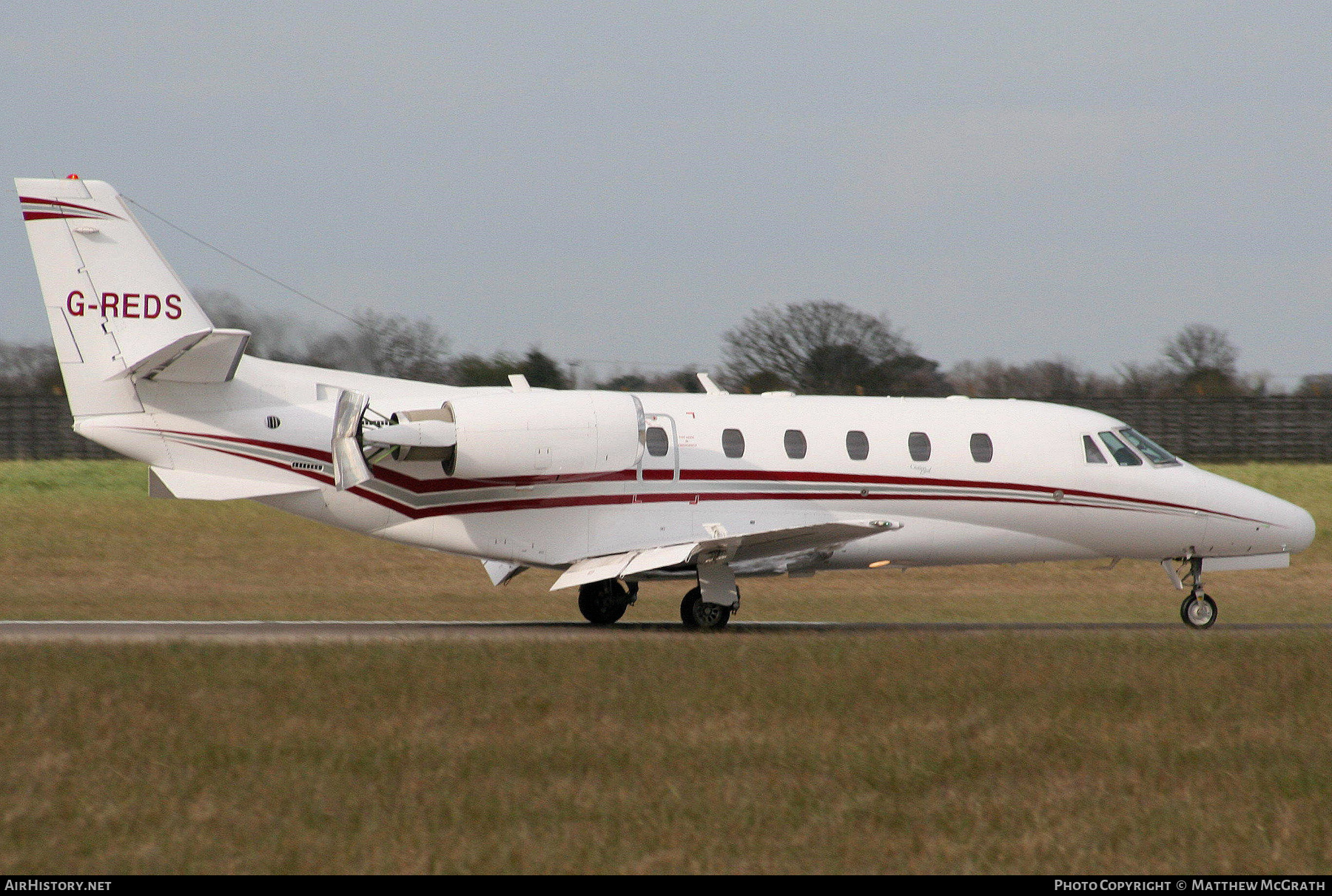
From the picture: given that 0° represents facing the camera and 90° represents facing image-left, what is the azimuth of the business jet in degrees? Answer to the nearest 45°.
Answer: approximately 270°

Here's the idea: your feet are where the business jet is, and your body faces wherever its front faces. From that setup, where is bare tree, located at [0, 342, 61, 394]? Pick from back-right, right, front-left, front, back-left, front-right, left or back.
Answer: back-left

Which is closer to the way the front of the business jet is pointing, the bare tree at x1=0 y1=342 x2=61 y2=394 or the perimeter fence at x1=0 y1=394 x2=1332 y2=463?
the perimeter fence

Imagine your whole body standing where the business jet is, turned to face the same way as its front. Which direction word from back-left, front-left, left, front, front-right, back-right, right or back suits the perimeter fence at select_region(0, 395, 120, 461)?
back-left

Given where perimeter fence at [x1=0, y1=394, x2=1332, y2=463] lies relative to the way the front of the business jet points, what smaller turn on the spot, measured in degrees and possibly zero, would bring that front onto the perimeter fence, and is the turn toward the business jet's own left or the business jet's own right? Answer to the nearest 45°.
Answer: approximately 45° to the business jet's own left

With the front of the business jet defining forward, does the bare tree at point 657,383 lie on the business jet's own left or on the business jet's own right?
on the business jet's own left
